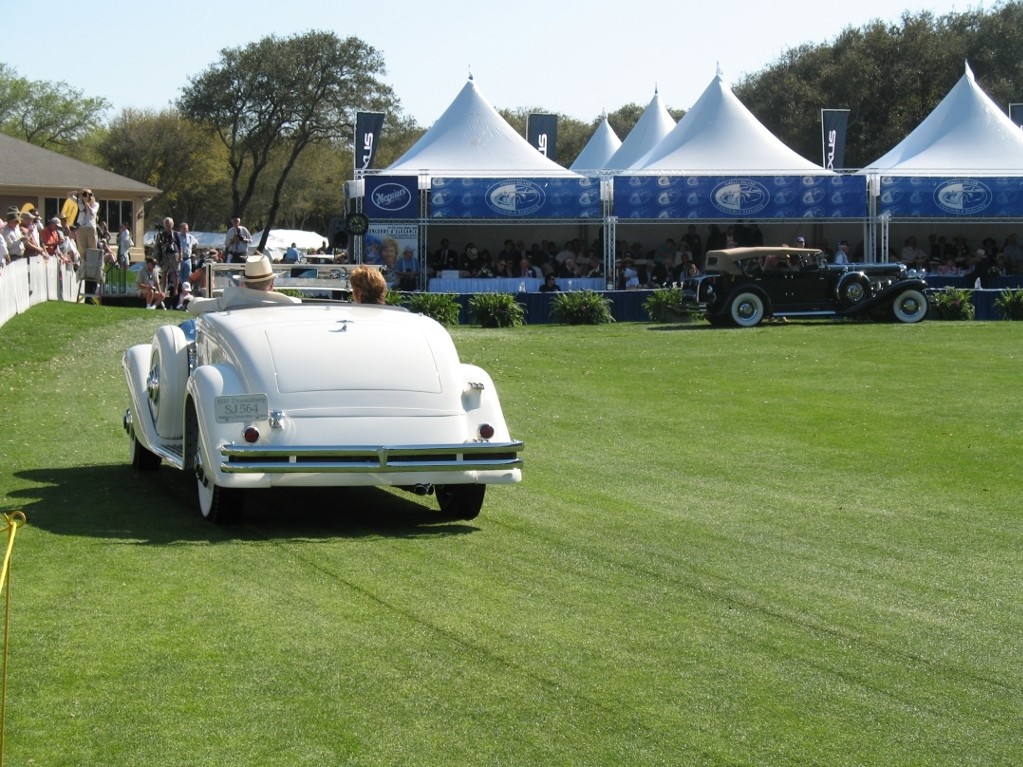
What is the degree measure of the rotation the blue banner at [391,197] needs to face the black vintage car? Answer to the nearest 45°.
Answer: approximately 45° to its left

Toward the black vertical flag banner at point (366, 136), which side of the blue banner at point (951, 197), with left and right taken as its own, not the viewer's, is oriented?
right

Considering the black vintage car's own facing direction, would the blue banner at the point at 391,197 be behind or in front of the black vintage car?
behind

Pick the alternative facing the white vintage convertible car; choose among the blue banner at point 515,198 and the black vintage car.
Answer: the blue banner

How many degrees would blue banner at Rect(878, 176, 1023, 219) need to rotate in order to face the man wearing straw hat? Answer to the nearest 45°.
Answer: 0° — it already faces them

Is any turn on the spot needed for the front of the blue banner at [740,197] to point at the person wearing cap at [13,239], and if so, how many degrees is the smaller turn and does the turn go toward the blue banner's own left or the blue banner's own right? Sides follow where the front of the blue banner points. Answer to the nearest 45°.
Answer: approximately 45° to the blue banner's own right

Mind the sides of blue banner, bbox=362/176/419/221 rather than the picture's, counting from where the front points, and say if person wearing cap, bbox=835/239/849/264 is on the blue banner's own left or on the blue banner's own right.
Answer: on the blue banner's own left
